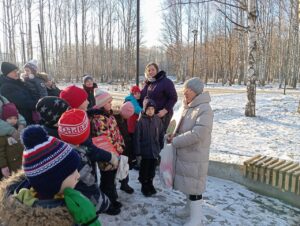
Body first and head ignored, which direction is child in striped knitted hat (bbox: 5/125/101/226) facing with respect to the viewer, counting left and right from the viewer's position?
facing away from the viewer and to the right of the viewer

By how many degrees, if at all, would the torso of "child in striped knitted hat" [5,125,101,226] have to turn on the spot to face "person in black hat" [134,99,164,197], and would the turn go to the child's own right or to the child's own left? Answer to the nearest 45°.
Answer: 0° — they already face them

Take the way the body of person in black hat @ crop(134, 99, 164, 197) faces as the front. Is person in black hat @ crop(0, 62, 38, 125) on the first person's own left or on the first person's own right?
on the first person's own right

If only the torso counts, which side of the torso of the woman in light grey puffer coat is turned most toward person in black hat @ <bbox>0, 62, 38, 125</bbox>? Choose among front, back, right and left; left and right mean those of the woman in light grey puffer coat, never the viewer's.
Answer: front

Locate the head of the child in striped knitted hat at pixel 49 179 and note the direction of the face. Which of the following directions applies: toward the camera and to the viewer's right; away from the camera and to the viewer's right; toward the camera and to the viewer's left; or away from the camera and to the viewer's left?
away from the camera and to the viewer's right

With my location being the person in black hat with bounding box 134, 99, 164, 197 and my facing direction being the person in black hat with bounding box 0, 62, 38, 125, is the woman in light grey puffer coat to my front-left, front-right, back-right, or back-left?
back-left

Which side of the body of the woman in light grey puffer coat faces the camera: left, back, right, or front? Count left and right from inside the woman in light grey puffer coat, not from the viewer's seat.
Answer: left

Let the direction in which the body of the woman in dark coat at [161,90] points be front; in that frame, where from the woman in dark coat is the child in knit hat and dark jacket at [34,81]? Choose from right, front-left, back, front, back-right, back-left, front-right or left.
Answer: front-right

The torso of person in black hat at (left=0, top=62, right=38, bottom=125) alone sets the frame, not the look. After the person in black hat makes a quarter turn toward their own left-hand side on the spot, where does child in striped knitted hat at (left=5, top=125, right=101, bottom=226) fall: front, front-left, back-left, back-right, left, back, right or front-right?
back

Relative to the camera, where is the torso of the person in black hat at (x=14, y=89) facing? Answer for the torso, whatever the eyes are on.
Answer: to the viewer's right

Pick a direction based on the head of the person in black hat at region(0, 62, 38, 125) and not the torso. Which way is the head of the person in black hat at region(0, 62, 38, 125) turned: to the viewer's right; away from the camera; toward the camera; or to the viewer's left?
to the viewer's right

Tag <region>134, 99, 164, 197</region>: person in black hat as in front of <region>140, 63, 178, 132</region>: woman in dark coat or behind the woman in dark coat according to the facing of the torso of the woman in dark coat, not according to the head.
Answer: in front

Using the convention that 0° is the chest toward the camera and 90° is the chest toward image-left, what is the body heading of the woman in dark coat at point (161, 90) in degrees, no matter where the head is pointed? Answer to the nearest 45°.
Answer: approximately 45°
